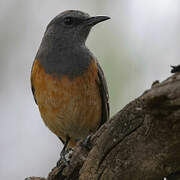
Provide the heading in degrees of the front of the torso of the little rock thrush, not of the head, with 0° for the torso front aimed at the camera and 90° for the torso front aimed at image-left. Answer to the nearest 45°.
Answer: approximately 0°
